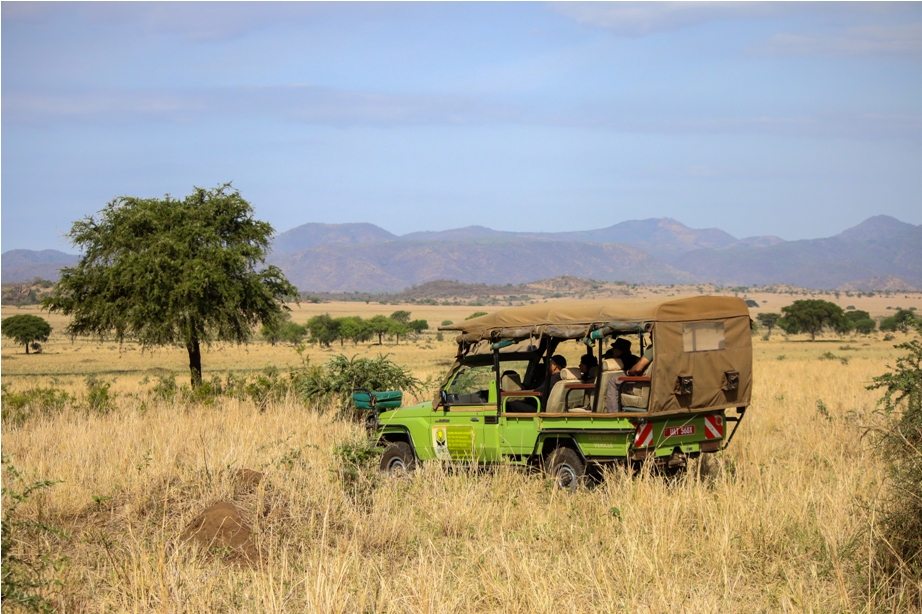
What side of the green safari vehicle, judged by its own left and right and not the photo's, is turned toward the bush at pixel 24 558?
left

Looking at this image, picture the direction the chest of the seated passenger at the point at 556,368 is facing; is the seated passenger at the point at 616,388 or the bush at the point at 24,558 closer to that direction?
the bush

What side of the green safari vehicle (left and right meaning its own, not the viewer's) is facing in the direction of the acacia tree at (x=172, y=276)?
front

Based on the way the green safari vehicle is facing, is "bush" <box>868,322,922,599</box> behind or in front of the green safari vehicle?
behind

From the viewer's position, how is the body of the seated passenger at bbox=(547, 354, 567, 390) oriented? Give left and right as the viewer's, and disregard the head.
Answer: facing to the left of the viewer

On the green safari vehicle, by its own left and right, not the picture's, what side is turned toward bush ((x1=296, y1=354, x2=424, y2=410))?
front

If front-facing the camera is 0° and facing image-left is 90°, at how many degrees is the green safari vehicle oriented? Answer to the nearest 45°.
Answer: approximately 135°
